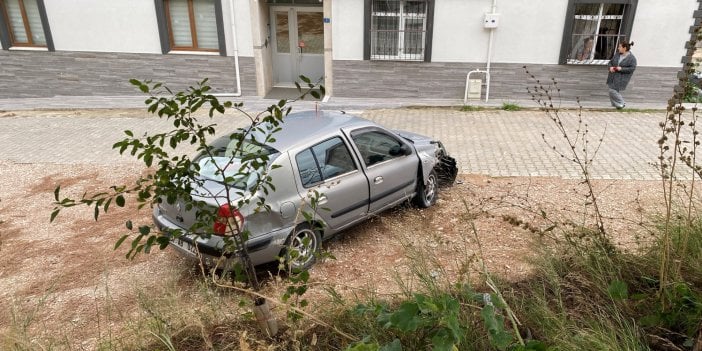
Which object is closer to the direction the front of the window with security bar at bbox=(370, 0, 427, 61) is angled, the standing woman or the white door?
the standing woman

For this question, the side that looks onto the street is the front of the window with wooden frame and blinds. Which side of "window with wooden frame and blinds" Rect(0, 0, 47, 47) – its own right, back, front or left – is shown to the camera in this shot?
front

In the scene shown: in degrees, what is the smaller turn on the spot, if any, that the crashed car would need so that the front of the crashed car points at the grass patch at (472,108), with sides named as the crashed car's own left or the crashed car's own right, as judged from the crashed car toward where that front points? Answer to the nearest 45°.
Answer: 0° — it already faces it

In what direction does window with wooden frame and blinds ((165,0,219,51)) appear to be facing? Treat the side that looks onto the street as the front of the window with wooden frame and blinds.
toward the camera

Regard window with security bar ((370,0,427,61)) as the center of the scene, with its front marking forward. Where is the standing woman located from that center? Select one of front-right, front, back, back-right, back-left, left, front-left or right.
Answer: left

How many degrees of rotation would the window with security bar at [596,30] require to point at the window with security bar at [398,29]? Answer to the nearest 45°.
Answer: approximately 90° to its right

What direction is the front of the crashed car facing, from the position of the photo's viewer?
facing away from the viewer and to the right of the viewer

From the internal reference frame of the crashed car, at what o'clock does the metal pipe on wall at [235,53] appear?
The metal pipe on wall is roughly at 10 o'clock from the crashed car.

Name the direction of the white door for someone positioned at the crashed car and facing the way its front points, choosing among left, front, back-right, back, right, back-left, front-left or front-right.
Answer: front-left

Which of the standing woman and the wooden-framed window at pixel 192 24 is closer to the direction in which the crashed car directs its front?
the standing woman

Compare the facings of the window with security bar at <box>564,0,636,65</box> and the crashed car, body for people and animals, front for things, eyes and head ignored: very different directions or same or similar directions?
very different directions
